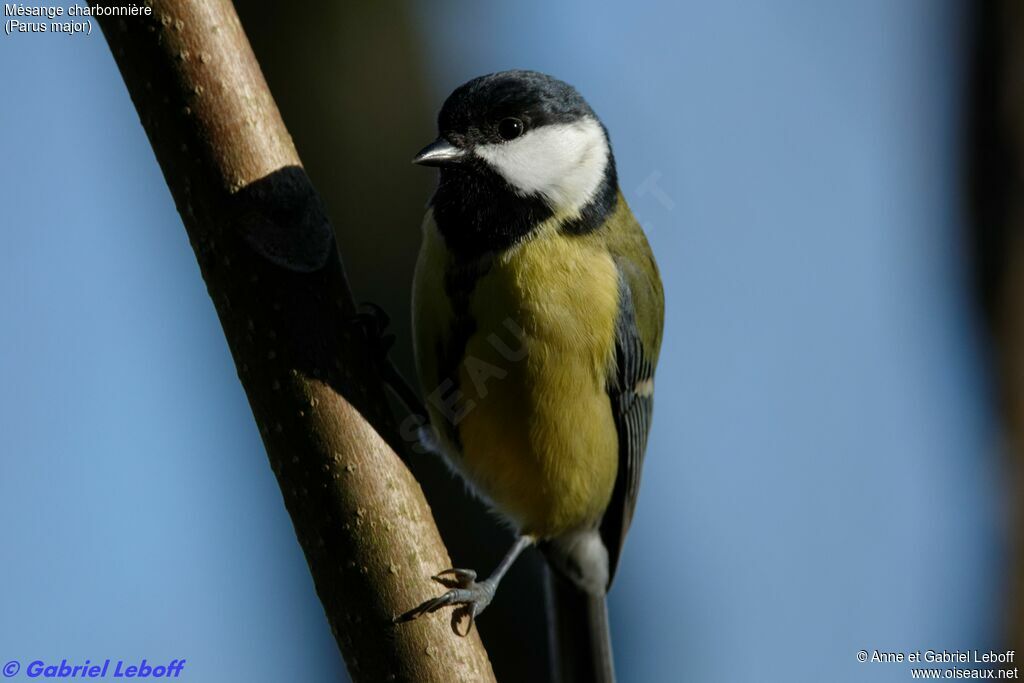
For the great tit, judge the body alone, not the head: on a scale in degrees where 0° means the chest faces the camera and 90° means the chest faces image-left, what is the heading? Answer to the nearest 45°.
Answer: approximately 45°
